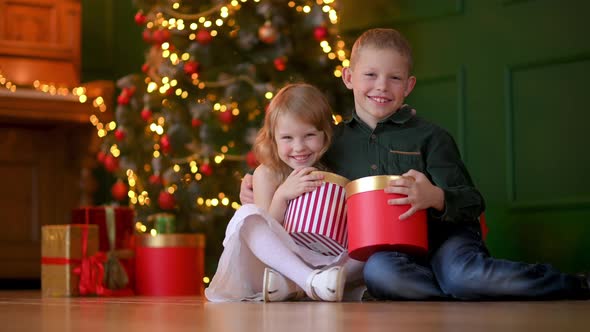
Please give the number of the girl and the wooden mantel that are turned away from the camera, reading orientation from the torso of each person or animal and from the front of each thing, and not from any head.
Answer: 0

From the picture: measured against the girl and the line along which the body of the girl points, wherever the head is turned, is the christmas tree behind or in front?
behind

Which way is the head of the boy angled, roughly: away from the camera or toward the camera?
toward the camera

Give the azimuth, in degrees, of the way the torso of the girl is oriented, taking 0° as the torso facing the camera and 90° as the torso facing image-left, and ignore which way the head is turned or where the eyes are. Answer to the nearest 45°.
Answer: approximately 315°

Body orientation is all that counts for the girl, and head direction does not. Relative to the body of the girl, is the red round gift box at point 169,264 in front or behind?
behind

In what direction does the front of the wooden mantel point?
toward the camera

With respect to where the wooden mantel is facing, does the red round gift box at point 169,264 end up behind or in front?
in front

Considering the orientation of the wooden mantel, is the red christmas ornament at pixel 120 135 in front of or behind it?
in front

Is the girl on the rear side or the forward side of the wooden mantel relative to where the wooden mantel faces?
on the forward side
